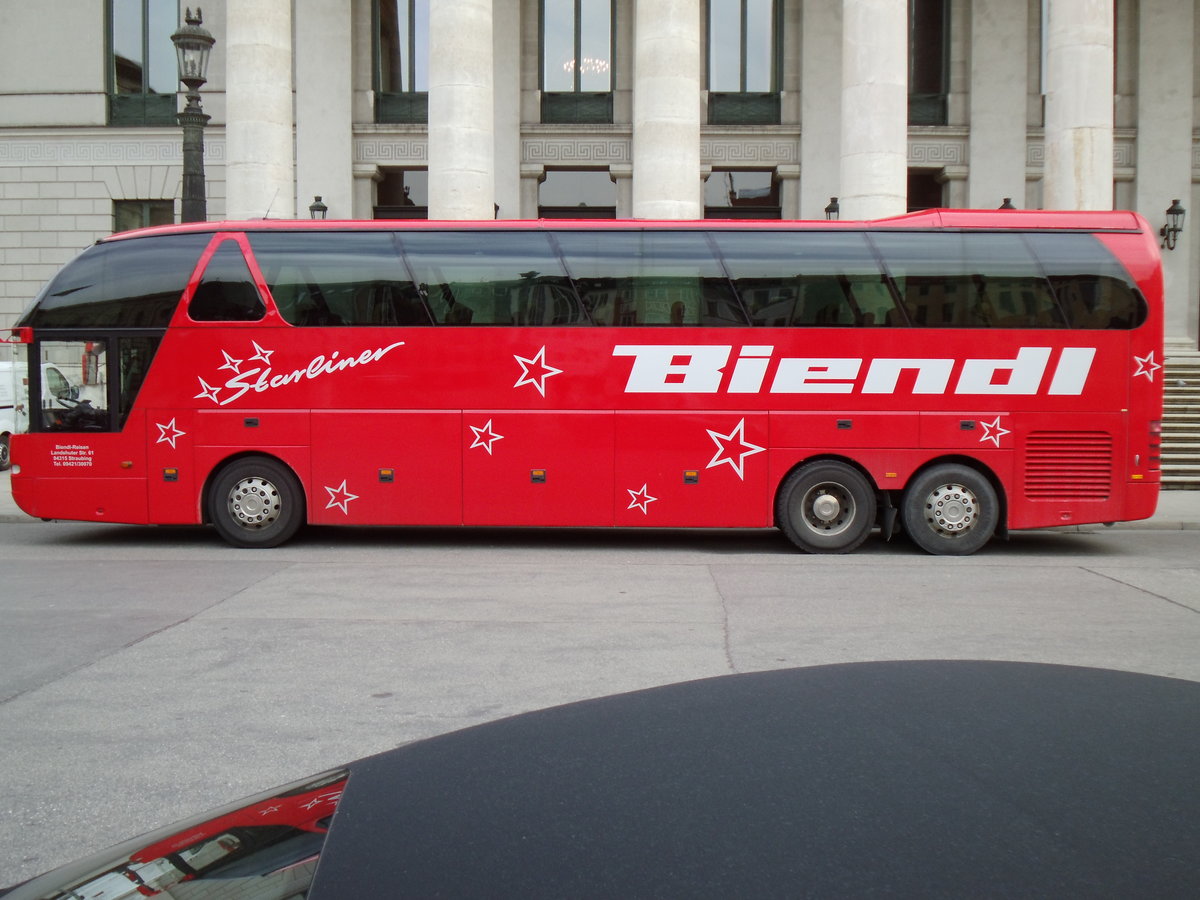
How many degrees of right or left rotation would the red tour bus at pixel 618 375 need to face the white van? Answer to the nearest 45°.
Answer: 0° — it already faces it

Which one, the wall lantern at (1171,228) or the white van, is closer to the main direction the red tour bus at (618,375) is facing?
the white van

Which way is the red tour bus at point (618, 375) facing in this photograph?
to the viewer's left

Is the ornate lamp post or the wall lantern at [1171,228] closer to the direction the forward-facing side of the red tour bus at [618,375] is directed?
the ornate lamp post

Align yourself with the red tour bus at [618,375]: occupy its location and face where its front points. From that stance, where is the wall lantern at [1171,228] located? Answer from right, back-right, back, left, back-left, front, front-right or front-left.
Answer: back-right

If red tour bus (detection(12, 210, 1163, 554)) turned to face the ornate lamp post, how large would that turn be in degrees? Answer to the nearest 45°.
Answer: approximately 45° to its right

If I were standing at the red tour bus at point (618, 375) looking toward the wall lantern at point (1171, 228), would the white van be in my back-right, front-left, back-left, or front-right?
back-left
